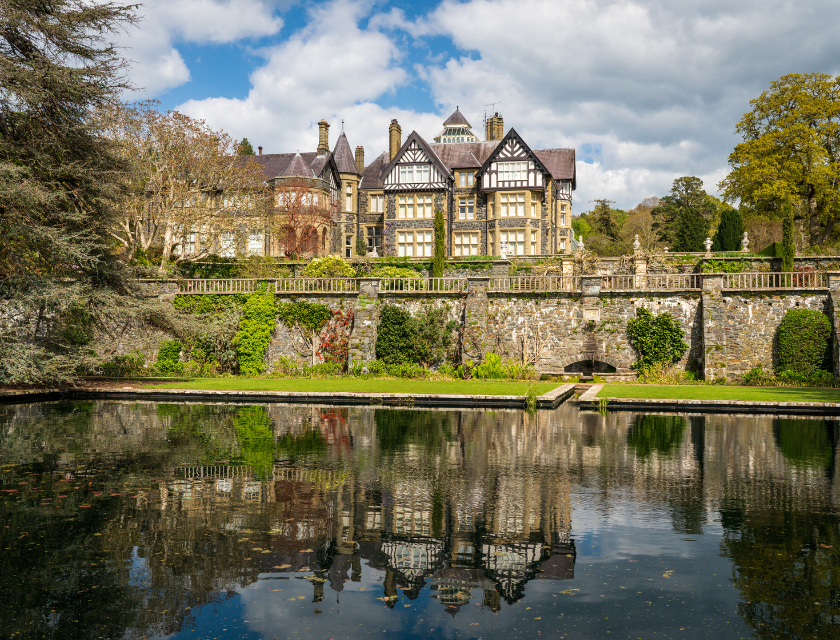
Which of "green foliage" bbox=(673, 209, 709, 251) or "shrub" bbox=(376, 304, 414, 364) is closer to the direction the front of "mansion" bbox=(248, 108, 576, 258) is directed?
the shrub

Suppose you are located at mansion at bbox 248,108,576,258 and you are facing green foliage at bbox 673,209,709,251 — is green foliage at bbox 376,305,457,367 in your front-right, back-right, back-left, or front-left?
back-right

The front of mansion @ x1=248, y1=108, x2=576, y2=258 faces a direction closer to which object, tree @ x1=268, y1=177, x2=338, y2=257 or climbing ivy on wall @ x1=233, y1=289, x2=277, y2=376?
the climbing ivy on wall

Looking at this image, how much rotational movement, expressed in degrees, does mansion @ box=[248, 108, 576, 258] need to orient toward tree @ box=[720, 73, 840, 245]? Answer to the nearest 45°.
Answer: approximately 45° to its left

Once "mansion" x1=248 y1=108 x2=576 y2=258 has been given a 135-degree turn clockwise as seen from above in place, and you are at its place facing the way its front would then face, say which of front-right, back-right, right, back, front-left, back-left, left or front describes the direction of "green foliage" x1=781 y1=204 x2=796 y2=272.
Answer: back

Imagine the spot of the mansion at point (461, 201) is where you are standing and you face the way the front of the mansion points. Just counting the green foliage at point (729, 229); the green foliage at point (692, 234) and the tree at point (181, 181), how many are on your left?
2

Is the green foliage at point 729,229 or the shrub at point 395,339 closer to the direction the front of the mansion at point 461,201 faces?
the shrub

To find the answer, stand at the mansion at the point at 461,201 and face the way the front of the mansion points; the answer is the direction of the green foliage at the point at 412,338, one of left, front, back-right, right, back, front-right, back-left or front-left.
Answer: front

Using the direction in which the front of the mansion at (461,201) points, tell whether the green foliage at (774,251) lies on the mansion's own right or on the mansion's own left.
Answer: on the mansion's own left

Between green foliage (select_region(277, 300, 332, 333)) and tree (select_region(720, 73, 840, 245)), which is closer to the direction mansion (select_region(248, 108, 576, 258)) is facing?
the green foliage

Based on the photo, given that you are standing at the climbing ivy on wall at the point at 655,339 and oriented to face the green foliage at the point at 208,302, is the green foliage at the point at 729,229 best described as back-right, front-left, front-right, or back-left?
back-right

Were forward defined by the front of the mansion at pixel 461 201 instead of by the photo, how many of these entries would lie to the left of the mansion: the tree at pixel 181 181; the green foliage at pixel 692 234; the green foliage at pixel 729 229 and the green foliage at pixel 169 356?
2

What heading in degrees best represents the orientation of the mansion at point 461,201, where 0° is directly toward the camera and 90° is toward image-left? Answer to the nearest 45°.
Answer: approximately 0°

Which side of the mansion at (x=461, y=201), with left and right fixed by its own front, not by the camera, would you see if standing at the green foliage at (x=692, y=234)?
left
